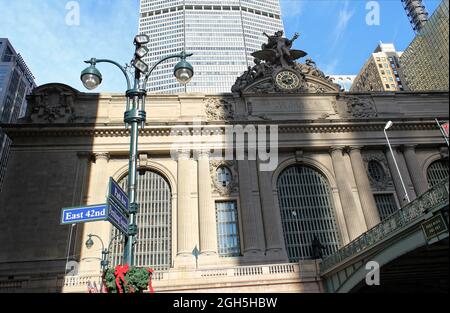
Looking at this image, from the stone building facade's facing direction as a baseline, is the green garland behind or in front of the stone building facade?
in front

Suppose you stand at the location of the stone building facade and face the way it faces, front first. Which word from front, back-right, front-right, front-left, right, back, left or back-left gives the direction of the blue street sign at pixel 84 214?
front

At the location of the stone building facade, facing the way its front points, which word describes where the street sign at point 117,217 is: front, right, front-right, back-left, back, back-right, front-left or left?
front

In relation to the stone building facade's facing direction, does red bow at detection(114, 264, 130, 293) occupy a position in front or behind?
in front

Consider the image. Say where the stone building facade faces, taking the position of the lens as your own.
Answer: facing the viewer

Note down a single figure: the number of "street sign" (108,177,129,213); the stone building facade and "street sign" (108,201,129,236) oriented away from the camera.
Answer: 0
